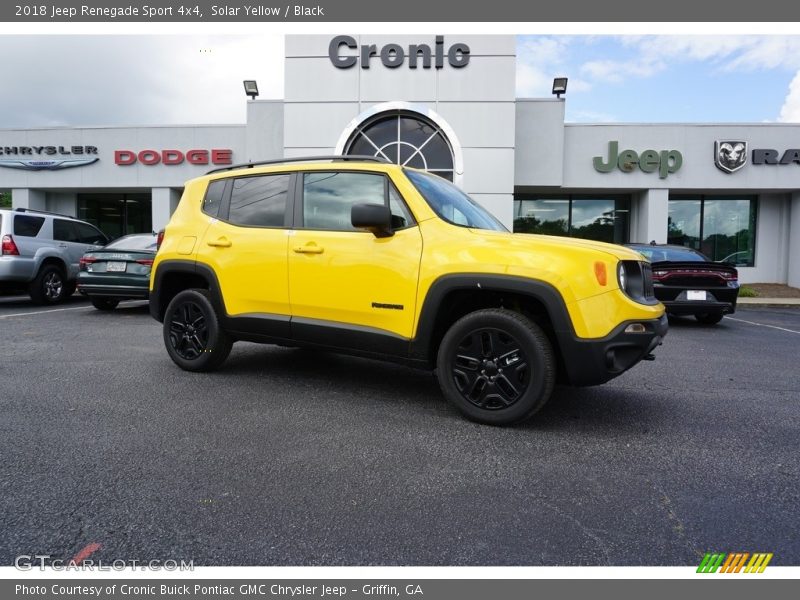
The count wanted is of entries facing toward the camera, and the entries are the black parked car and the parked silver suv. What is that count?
0

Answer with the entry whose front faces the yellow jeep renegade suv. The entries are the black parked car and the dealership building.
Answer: the dealership building

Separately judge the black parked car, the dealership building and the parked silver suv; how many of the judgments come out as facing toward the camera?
1

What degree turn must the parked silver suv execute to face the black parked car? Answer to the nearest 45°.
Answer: approximately 90° to its right

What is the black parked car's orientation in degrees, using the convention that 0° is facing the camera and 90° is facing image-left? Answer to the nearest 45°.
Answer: approximately 135°

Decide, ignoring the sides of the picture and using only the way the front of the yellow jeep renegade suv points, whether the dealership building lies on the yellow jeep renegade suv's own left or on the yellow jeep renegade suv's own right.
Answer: on the yellow jeep renegade suv's own left

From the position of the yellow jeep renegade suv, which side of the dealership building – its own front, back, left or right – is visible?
front

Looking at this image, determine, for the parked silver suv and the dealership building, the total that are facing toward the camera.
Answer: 1

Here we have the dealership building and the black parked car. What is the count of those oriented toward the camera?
1

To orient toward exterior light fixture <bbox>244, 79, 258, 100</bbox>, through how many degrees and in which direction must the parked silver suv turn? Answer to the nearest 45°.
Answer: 0° — it already faces it

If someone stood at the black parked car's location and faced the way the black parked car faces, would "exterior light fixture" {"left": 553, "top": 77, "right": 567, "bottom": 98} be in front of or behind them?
in front

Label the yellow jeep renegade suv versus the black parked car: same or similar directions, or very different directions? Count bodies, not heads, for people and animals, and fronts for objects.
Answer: very different directions

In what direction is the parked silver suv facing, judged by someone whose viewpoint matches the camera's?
facing away from the viewer and to the right of the viewer

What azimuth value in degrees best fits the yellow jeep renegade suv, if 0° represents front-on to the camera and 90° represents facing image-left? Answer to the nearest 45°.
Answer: approximately 315°
